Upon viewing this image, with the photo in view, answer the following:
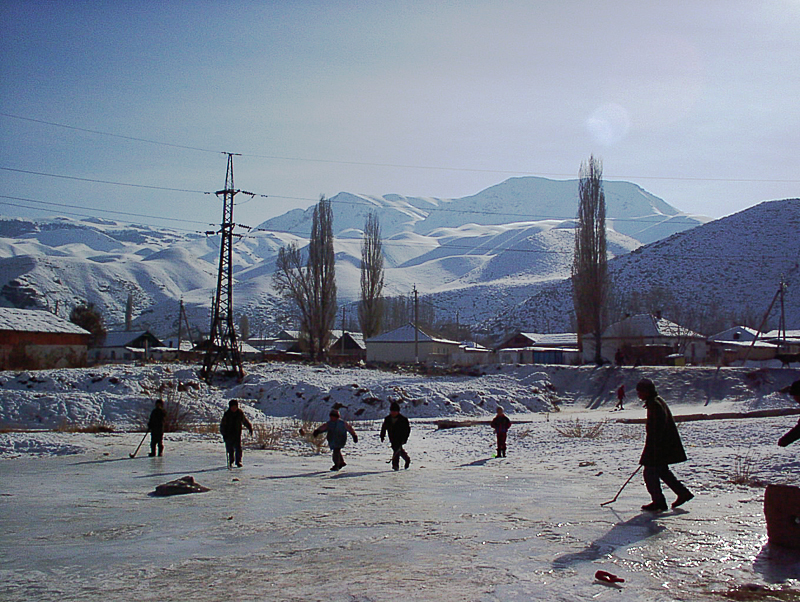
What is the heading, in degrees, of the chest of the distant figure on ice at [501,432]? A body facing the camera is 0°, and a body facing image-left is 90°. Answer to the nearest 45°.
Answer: approximately 0°

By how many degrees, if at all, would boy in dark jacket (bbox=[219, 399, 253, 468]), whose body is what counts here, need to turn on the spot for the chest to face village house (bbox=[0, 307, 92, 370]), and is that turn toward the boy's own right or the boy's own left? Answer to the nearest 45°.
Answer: approximately 180°

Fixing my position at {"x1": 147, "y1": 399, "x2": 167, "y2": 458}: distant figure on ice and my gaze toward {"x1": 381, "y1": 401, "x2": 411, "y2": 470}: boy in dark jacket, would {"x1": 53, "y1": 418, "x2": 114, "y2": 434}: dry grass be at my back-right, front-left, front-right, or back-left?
back-left

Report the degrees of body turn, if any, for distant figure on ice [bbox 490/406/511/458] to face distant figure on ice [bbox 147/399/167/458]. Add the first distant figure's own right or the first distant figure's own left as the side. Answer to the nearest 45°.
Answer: approximately 90° to the first distant figure's own right

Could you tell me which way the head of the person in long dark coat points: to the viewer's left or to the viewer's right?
to the viewer's left

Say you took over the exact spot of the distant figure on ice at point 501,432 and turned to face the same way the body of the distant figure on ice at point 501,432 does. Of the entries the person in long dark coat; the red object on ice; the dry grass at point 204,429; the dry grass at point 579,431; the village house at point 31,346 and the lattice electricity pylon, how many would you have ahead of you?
2

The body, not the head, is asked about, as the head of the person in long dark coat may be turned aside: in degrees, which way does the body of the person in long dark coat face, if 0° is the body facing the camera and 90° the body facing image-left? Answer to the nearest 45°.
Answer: approximately 90°
